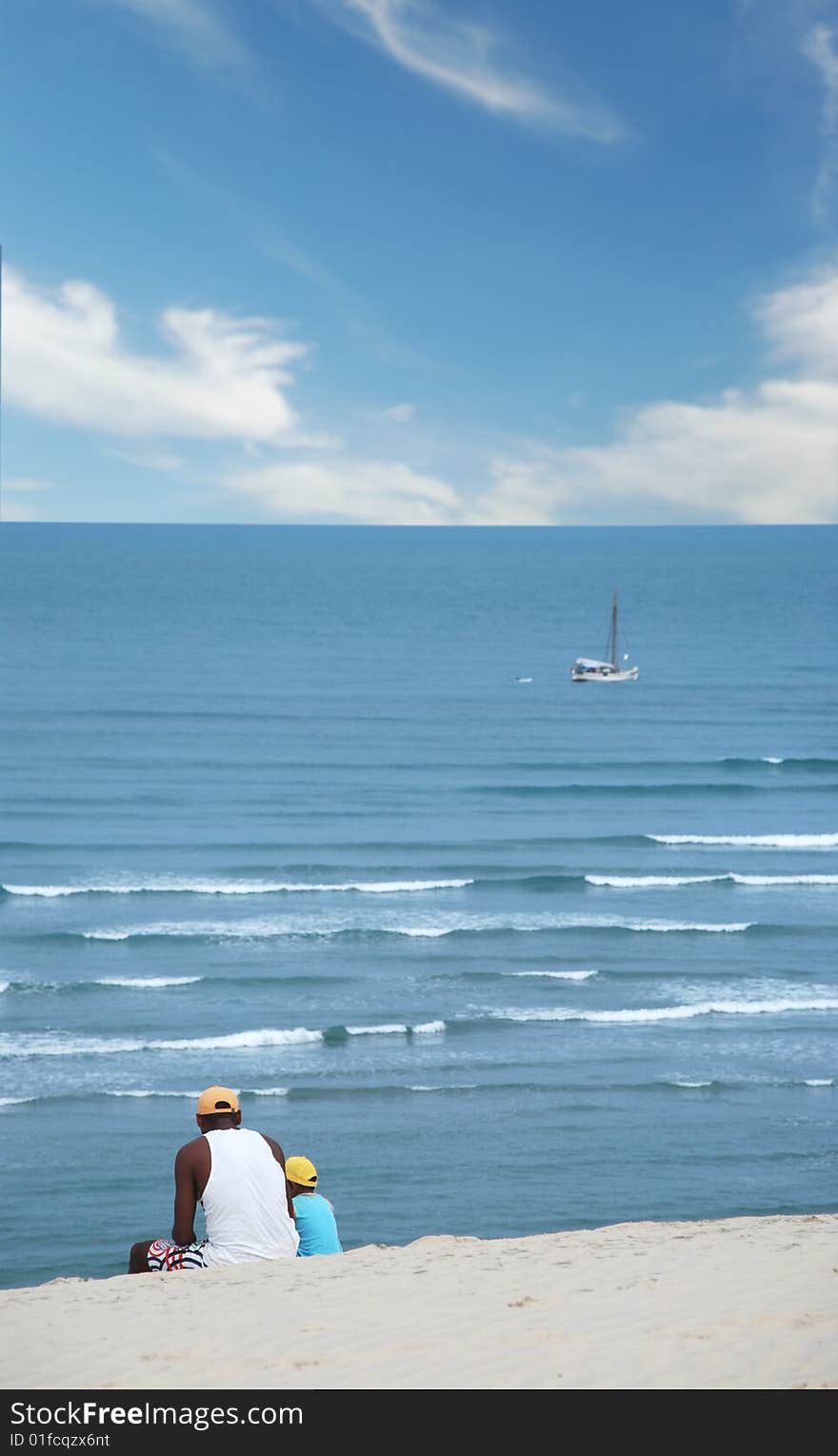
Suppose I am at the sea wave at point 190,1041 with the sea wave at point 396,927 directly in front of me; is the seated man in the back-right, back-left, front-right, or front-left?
back-right

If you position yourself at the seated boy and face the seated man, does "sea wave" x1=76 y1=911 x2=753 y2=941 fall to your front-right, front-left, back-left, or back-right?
back-right

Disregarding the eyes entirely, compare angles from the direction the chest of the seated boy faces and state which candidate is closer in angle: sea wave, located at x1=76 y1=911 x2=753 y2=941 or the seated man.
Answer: the sea wave

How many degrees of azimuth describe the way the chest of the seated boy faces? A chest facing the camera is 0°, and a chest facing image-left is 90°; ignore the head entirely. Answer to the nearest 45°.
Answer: approximately 135°

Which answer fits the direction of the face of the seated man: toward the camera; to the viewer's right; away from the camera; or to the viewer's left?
away from the camera

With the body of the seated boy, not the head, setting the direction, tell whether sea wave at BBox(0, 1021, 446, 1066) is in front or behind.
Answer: in front

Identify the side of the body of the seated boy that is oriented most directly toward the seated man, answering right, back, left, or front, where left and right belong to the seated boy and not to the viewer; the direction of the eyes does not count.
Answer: left

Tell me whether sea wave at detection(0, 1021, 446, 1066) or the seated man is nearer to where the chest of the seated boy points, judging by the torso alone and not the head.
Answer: the sea wave
